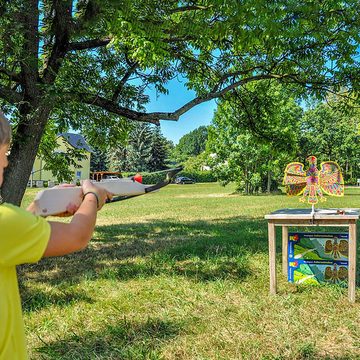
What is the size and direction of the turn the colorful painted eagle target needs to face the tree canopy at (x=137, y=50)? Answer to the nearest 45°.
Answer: approximately 90° to its right

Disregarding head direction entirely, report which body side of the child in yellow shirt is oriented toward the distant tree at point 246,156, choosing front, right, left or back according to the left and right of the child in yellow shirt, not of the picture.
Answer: front

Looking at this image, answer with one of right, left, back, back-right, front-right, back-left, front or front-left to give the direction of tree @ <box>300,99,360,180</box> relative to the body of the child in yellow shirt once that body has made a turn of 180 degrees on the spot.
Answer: back

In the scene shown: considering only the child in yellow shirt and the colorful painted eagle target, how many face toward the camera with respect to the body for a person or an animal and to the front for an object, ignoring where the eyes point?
1

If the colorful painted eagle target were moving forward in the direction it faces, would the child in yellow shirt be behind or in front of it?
in front

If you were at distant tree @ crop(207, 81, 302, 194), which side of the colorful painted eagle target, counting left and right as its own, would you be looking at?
back

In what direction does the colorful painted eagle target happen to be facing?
toward the camera

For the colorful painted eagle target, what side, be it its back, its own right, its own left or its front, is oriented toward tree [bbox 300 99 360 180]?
back

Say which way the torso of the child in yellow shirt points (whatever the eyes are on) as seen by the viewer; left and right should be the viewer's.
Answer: facing away from the viewer and to the right of the viewer

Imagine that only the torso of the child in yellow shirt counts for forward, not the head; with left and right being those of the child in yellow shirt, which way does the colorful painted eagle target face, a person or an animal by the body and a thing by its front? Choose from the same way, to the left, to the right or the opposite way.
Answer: the opposite way

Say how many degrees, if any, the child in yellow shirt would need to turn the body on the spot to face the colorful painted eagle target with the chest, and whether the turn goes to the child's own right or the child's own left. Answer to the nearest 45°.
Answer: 0° — they already face it

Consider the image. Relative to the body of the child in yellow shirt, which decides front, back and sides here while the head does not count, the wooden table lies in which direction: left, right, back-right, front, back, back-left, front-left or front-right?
front

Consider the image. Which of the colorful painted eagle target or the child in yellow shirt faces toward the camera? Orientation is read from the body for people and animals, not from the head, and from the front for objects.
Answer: the colorful painted eagle target

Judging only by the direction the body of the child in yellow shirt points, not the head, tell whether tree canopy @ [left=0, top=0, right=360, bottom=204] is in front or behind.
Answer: in front
